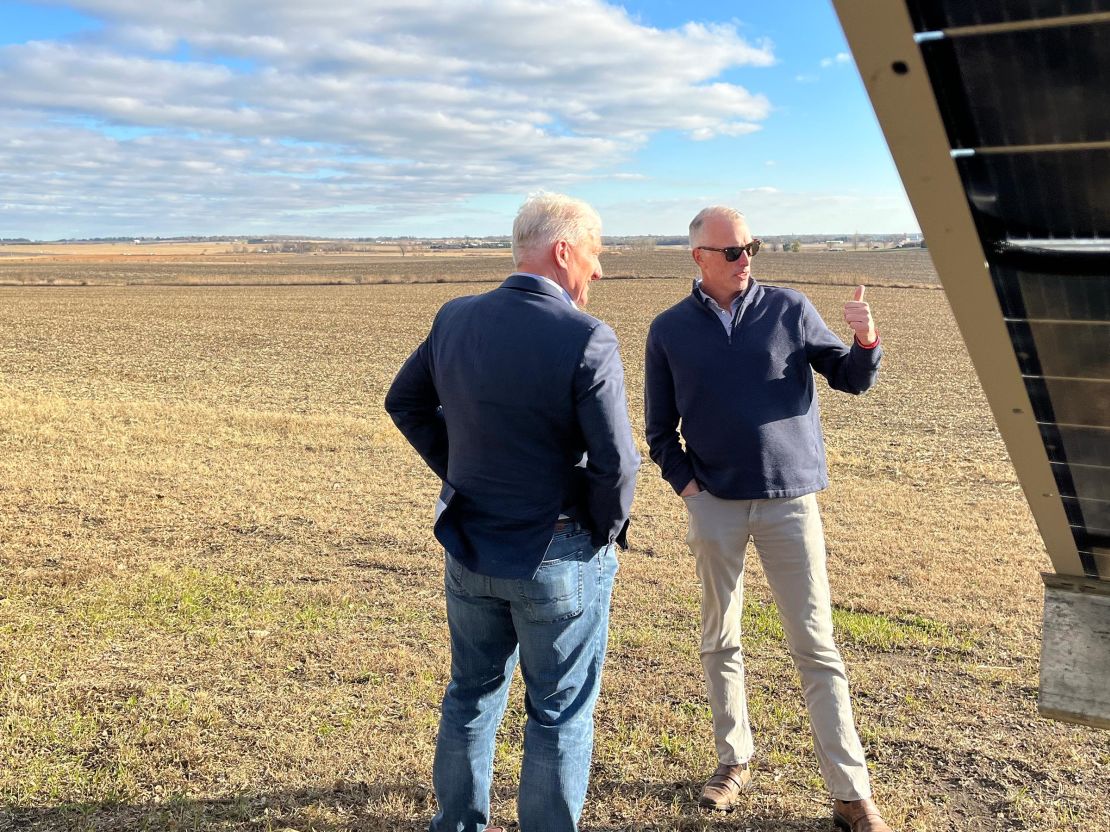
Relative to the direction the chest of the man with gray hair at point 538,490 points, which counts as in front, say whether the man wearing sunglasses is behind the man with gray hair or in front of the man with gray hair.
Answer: in front

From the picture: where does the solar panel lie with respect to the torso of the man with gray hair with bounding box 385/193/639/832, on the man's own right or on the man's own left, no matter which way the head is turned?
on the man's own right

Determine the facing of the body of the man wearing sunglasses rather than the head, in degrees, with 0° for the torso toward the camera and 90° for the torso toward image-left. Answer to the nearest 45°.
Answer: approximately 0°

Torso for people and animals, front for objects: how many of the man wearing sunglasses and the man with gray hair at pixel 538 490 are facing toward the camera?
1

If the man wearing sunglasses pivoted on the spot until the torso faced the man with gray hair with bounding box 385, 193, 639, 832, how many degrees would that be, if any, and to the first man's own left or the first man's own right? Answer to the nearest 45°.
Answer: approximately 45° to the first man's own right

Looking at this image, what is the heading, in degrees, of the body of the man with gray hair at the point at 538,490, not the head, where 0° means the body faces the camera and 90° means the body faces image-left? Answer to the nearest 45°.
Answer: approximately 225°
